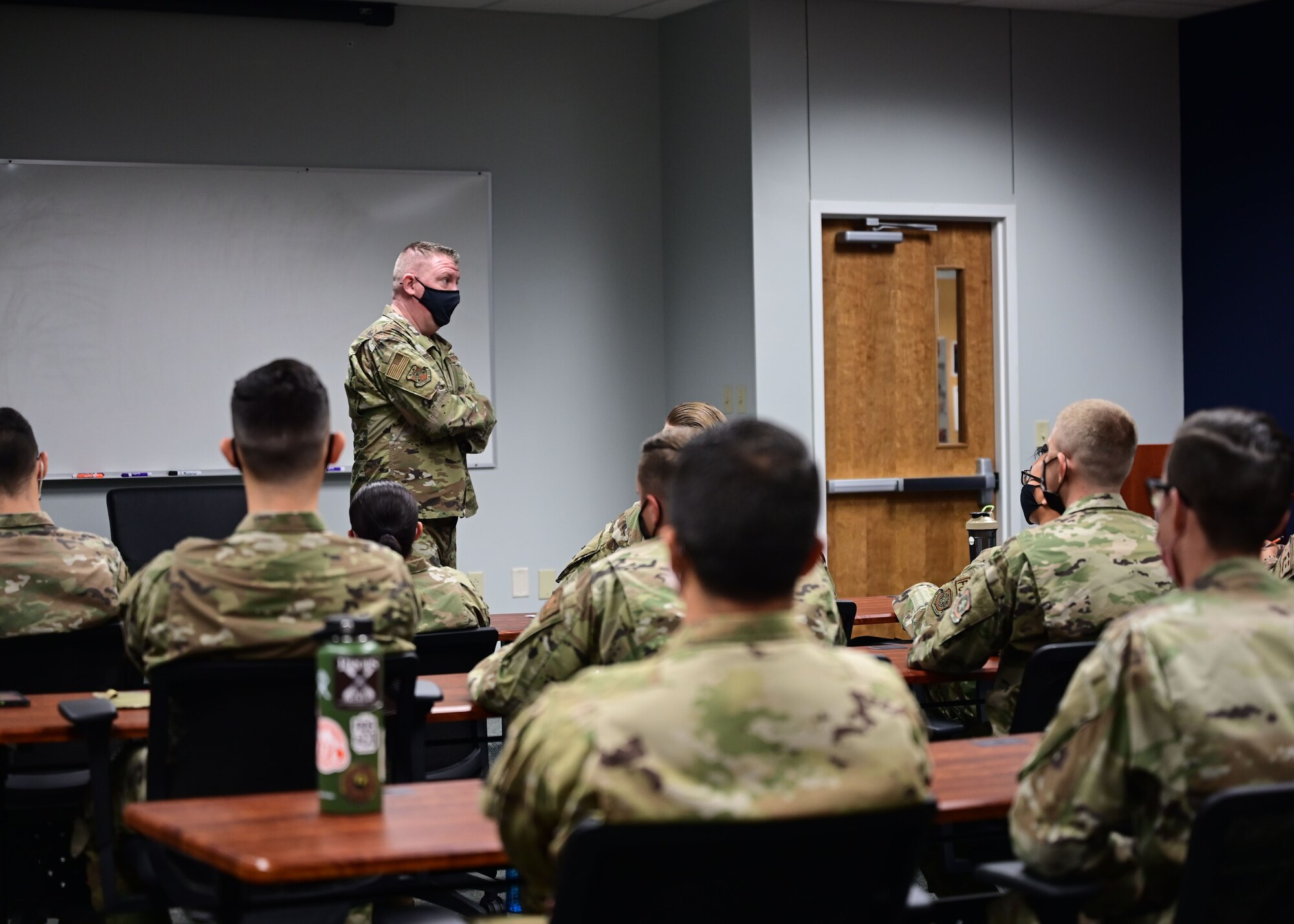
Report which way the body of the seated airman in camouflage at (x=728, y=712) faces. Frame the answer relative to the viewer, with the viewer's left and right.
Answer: facing away from the viewer

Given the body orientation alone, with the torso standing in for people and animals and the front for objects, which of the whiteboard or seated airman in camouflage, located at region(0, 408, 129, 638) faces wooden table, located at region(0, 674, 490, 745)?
the whiteboard

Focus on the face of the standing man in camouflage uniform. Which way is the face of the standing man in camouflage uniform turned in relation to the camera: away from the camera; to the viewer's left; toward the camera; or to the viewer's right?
to the viewer's right

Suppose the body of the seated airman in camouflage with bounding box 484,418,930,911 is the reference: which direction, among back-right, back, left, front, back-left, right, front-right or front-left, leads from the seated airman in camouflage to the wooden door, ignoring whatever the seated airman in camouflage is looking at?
front

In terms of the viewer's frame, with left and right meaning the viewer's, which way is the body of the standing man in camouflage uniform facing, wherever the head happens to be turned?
facing to the right of the viewer

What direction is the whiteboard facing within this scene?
toward the camera

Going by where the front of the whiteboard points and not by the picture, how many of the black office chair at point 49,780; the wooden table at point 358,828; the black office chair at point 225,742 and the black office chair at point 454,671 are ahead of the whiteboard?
4

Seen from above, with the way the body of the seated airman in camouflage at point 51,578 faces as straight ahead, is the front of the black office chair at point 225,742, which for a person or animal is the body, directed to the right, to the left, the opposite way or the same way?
the same way

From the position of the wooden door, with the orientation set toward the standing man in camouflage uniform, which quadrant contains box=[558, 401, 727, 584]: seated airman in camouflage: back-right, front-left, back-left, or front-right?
front-left

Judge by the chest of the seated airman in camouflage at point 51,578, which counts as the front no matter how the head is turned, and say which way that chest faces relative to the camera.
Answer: away from the camera

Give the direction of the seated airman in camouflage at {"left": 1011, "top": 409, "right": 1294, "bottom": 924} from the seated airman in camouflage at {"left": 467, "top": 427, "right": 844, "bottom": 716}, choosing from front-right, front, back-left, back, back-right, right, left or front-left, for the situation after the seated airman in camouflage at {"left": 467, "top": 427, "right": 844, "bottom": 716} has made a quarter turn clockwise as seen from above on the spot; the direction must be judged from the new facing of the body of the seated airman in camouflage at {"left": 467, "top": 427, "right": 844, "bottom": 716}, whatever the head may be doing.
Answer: right

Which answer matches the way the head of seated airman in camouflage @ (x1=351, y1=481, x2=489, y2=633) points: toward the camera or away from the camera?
away from the camera

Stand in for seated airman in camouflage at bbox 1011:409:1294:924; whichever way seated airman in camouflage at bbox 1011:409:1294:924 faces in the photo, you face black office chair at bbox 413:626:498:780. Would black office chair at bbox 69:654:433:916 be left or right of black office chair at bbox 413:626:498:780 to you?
left

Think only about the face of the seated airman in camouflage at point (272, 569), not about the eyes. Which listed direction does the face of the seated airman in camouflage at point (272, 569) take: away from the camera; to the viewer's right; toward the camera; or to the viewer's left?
away from the camera

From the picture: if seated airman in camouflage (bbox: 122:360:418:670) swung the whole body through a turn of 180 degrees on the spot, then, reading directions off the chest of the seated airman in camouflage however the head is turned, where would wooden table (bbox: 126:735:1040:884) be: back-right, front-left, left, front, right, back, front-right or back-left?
front

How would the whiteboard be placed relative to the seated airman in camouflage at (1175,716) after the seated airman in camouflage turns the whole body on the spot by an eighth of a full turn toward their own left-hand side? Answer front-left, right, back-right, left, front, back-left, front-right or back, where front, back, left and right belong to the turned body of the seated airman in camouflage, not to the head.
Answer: front-right

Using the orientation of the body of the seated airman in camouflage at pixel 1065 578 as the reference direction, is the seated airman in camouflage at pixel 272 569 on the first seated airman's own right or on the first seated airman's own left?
on the first seated airman's own left

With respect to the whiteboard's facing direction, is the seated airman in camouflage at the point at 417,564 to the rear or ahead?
ahead

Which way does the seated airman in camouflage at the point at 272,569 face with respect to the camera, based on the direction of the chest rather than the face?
away from the camera
